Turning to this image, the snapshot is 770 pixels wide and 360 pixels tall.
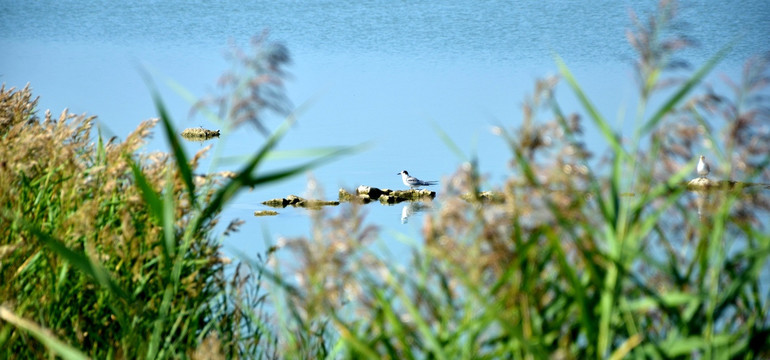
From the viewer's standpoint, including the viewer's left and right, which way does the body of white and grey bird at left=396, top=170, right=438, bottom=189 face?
facing to the left of the viewer

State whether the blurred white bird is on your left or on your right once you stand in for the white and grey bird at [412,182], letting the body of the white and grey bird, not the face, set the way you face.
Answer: on your right
